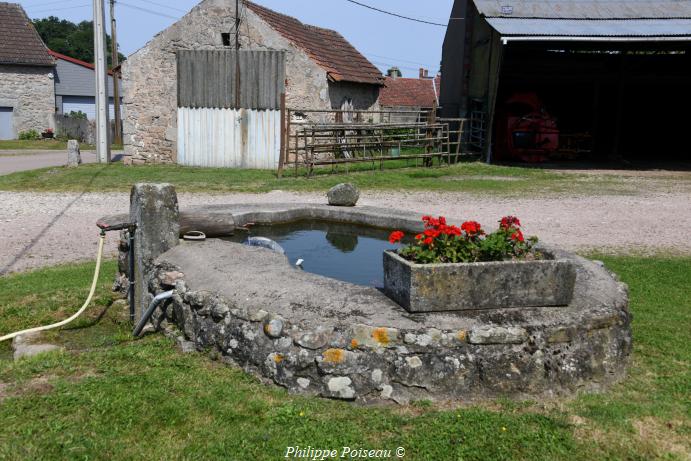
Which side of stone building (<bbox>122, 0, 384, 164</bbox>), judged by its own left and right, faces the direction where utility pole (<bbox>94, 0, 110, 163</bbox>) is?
right

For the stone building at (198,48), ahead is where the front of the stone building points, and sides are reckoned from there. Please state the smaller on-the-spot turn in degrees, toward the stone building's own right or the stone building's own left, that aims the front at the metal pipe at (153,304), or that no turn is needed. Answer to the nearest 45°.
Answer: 0° — it already faces it

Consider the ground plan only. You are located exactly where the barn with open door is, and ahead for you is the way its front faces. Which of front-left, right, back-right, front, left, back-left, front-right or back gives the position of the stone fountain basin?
front

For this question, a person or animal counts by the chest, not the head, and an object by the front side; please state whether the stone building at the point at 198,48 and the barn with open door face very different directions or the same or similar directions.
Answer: same or similar directions

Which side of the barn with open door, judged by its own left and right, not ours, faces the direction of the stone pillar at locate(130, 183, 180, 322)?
front

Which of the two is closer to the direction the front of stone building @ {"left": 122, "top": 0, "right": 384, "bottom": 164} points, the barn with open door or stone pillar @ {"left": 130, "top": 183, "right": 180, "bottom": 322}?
the stone pillar

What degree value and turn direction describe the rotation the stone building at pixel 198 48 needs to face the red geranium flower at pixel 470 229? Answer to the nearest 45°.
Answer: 0° — it already faces it

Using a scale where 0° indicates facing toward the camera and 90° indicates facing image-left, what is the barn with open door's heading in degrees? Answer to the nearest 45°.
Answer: approximately 0°

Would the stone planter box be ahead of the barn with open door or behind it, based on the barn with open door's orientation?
ahead

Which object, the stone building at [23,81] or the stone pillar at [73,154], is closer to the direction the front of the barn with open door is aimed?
the stone pillar

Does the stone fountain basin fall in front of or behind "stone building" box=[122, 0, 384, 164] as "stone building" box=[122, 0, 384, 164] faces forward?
in front

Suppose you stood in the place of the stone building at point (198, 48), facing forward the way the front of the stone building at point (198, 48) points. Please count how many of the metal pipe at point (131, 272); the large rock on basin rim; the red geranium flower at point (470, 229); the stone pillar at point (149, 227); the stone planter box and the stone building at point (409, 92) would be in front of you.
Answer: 5

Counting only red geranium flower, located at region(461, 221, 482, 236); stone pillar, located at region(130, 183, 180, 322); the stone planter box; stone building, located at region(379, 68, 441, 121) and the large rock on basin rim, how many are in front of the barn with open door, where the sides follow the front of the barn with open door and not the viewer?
4

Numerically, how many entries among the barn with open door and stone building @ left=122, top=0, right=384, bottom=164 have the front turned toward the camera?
2

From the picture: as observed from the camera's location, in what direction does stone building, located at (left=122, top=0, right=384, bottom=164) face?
facing the viewer

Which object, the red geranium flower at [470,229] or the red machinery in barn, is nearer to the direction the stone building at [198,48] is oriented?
the red geranium flower

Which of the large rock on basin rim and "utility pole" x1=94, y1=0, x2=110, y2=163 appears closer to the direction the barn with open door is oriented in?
the large rock on basin rim
